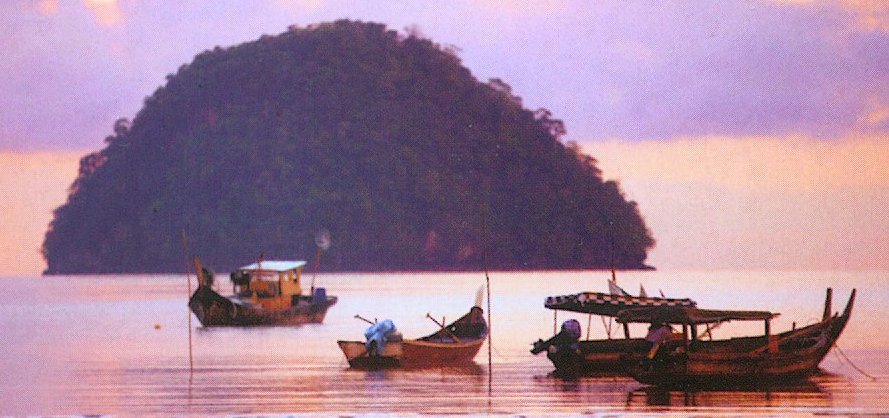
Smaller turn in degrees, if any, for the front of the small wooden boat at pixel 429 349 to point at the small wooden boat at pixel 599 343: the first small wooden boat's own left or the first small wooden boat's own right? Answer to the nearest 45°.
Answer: approximately 45° to the first small wooden boat's own right

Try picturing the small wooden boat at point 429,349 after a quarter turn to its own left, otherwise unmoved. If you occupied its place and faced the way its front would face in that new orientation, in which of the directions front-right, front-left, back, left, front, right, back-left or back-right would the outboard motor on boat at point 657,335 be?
back-right

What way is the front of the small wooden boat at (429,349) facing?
to the viewer's right

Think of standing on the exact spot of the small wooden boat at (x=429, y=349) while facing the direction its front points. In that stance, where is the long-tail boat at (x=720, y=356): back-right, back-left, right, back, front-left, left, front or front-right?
front-right
